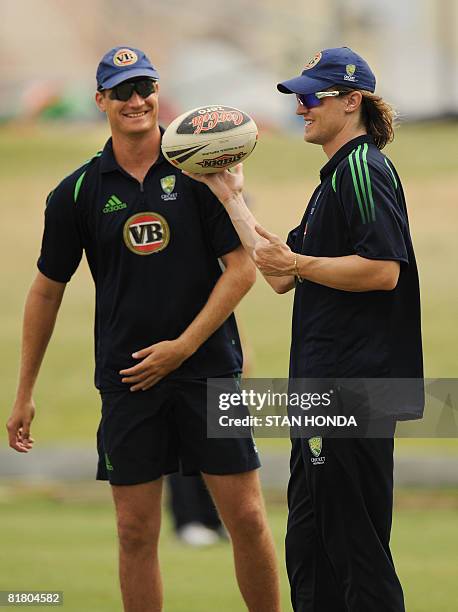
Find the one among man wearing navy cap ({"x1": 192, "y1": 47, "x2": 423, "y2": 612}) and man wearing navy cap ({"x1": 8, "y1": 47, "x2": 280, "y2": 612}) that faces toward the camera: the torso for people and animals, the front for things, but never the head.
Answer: man wearing navy cap ({"x1": 8, "y1": 47, "x2": 280, "y2": 612})

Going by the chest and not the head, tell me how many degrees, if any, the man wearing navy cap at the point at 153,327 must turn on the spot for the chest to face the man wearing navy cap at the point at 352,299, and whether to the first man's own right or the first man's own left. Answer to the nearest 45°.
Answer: approximately 45° to the first man's own left

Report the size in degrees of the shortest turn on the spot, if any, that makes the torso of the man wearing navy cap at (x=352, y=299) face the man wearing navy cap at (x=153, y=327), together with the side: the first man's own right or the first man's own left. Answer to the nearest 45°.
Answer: approximately 45° to the first man's own right

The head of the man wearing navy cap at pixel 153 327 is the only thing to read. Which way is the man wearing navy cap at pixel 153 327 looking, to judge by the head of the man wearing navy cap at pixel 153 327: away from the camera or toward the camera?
toward the camera

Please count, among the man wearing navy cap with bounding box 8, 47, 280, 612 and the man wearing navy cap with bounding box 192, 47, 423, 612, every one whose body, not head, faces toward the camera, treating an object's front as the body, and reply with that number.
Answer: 1

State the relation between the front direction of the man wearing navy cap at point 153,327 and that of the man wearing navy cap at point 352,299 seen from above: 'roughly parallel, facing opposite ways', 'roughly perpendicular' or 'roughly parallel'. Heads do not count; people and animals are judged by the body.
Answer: roughly perpendicular

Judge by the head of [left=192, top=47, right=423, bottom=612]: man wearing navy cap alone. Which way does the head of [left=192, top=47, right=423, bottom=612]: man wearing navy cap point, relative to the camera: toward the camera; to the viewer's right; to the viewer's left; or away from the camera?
to the viewer's left

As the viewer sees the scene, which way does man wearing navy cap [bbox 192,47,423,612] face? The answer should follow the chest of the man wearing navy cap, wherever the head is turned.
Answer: to the viewer's left

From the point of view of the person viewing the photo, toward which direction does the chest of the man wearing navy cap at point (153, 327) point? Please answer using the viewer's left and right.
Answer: facing the viewer
